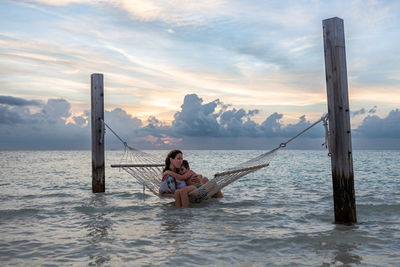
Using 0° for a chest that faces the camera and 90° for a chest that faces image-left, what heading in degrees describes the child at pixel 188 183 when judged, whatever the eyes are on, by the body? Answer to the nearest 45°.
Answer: approximately 45°

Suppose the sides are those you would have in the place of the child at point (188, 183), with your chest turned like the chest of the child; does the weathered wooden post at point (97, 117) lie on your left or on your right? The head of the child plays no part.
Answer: on your right

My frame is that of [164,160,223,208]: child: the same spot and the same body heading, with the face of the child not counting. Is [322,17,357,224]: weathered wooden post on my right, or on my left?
on my left
